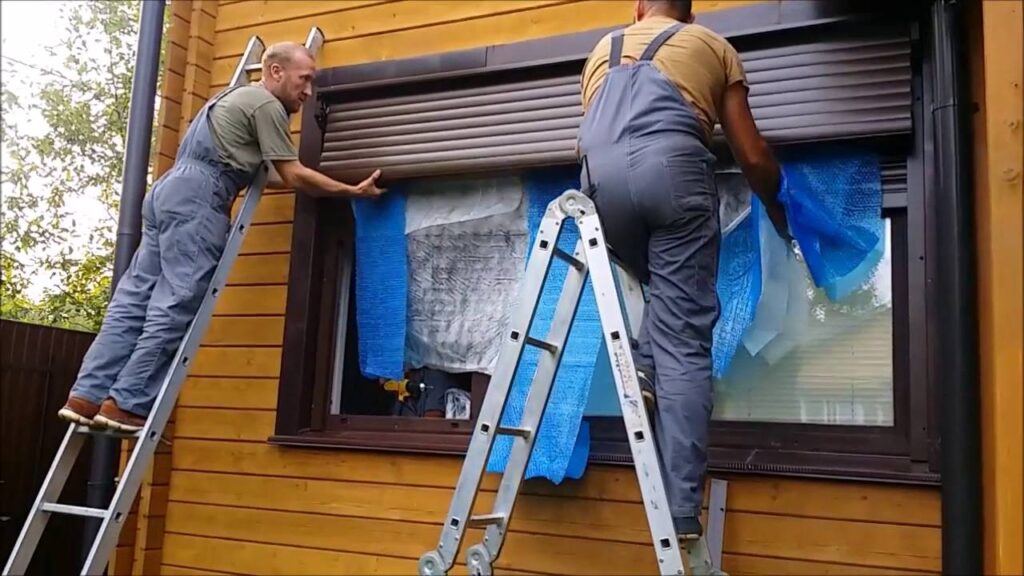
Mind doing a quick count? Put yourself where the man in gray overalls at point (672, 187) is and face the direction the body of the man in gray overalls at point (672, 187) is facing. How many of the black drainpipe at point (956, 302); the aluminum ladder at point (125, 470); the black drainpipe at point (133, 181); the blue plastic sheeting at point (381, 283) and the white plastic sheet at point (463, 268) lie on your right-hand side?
1

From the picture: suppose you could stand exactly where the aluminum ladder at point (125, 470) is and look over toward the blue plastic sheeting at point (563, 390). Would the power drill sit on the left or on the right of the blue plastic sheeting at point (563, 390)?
left

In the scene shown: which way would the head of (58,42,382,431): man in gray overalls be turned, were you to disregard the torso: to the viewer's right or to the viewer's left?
to the viewer's right

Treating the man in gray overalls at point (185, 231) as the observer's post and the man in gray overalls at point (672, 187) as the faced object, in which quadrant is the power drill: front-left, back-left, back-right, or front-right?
front-left

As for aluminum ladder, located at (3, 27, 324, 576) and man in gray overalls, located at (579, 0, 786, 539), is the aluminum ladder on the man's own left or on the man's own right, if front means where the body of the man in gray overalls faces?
on the man's own left

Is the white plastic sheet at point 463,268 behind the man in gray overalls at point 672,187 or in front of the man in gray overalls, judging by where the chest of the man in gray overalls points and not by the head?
in front

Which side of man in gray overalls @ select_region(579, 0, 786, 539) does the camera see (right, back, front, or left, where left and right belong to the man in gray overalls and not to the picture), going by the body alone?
back

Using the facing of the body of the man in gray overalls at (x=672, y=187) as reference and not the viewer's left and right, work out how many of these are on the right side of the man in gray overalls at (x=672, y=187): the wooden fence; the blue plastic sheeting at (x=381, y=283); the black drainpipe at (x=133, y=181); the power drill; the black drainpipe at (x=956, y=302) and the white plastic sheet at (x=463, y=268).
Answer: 1

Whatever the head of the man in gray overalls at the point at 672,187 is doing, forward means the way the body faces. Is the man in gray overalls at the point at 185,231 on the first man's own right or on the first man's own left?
on the first man's own left

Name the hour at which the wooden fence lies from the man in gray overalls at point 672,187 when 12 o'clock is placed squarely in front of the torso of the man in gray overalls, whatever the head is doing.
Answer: The wooden fence is roughly at 10 o'clock from the man in gray overalls.

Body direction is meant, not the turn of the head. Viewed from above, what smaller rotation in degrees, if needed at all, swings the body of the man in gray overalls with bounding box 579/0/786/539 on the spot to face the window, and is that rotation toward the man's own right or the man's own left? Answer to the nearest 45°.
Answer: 0° — they already face it
